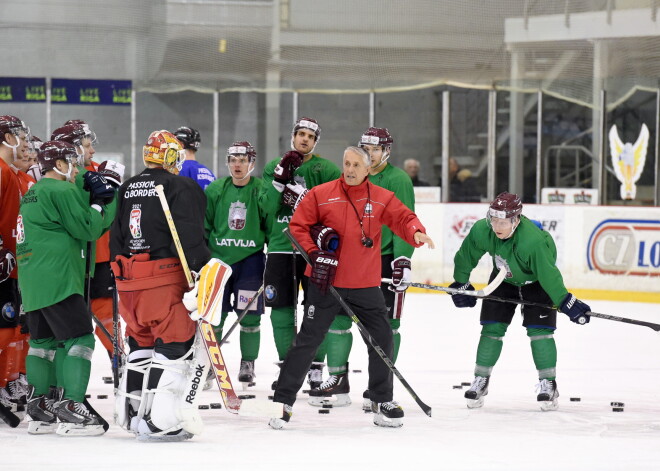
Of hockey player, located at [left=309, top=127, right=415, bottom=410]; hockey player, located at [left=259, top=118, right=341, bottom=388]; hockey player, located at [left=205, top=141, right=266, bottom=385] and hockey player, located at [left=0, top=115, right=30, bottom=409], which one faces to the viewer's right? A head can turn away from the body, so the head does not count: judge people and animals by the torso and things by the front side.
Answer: hockey player, located at [left=0, top=115, right=30, bottom=409]

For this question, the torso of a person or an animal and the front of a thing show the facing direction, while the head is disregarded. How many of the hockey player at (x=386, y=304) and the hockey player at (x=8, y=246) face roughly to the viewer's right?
1

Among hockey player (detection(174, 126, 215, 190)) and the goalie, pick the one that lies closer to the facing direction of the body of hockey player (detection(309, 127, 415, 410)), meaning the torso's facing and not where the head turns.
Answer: the goalie

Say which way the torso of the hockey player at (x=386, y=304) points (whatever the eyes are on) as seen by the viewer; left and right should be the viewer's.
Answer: facing the viewer and to the left of the viewer

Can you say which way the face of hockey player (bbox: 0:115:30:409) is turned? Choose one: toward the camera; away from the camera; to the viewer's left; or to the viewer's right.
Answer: to the viewer's right

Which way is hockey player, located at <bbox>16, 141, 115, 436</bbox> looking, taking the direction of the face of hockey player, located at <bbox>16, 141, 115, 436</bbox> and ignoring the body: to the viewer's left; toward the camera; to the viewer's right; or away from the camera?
to the viewer's right

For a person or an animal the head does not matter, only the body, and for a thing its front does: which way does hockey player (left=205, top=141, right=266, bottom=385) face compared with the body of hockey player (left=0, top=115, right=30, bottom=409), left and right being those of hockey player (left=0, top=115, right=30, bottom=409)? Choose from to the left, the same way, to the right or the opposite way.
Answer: to the right

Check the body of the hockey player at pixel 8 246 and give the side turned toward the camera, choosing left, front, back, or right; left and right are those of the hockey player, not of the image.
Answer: right

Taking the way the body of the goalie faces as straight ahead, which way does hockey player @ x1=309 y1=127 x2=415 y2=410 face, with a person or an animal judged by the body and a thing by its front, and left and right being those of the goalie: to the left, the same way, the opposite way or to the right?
the opposite way

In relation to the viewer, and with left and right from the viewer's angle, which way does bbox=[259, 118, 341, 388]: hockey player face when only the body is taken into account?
facing the viewer

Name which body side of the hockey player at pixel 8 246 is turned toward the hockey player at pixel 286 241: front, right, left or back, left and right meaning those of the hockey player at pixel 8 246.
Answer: front

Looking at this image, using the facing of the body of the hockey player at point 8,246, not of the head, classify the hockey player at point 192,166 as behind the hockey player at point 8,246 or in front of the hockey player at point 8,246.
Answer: in front

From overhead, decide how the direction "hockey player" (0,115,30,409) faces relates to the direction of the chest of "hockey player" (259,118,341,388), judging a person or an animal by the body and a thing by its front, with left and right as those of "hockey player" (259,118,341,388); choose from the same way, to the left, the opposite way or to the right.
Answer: to the left
